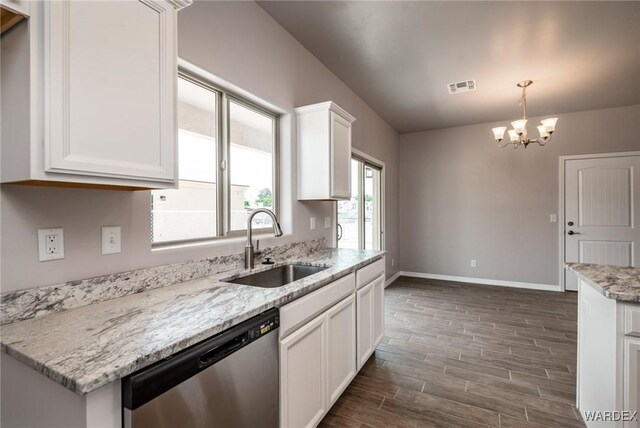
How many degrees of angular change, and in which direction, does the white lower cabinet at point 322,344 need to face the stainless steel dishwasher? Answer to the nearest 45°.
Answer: approximately 90° to its right

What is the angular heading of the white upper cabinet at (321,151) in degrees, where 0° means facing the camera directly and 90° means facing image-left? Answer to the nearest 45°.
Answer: approximately 315°

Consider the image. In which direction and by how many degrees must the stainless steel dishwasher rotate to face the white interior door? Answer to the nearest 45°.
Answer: approximately 45° to its left
